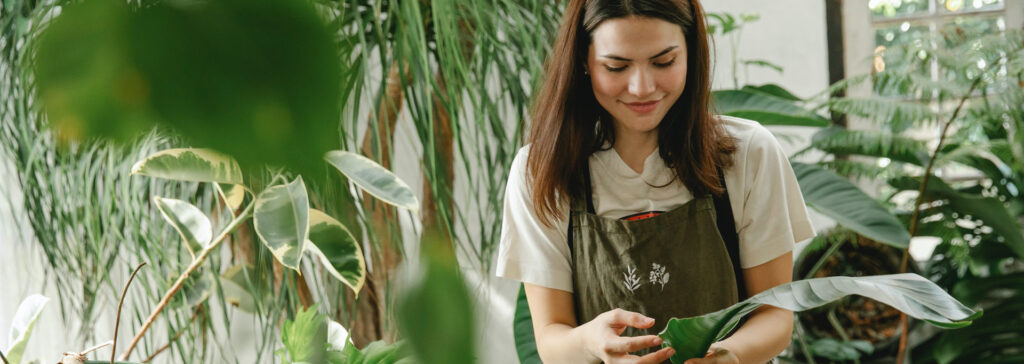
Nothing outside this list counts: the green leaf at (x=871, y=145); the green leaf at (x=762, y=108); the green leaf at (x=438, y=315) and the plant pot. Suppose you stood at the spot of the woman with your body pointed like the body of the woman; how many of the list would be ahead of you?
1

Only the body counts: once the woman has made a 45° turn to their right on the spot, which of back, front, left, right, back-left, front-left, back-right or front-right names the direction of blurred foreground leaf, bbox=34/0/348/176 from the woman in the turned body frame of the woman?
front-left

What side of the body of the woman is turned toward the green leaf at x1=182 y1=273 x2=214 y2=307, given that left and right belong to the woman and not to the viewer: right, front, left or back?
right

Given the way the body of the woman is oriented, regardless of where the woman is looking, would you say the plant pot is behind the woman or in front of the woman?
behind

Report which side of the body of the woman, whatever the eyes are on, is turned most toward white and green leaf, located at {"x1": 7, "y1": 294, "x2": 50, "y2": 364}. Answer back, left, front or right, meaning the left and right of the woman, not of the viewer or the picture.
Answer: right

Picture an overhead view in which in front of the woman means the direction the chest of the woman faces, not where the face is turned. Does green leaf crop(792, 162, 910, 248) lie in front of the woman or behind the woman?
behind

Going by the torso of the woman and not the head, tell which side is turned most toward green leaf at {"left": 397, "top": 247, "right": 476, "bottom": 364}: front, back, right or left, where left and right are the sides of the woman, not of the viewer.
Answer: front

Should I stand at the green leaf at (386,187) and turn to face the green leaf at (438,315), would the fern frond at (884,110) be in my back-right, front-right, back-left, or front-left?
back-left

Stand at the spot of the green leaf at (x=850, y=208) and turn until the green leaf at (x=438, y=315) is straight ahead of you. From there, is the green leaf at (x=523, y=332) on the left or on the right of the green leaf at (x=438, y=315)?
right

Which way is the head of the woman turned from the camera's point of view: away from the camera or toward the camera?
toward the camera

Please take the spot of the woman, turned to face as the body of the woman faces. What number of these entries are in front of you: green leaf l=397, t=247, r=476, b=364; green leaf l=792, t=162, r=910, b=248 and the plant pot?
1

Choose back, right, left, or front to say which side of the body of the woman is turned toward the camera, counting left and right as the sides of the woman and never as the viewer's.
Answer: front

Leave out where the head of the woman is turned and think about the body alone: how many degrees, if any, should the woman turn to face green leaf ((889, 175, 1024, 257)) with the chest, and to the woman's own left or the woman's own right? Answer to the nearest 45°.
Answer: approximately 135° to the woman's own left

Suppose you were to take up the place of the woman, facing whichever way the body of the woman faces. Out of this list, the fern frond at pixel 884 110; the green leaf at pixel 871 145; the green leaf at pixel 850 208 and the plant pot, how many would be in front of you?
0
